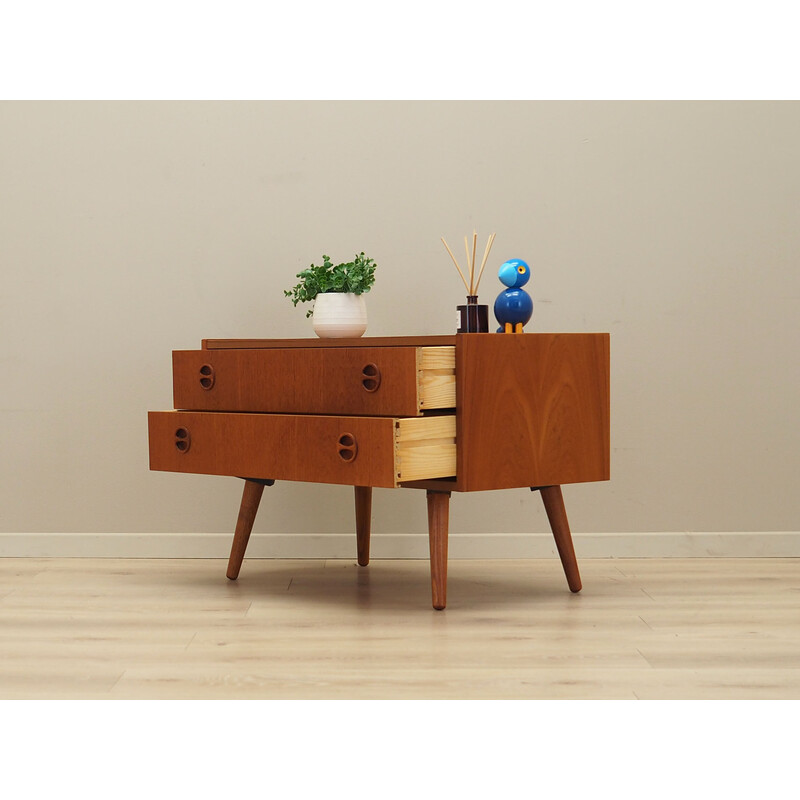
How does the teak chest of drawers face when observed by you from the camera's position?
facing the viewer and to the left of the viewer
